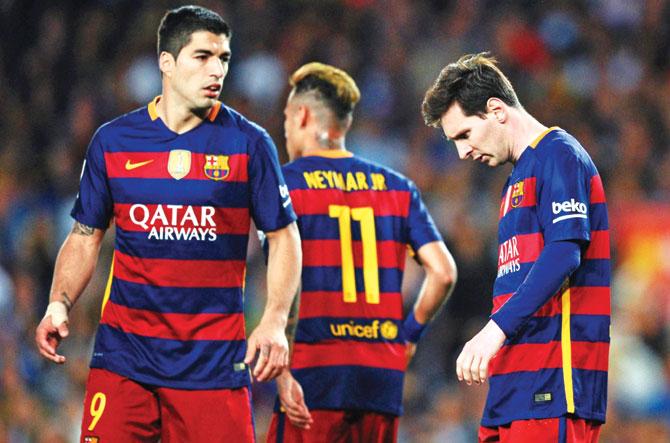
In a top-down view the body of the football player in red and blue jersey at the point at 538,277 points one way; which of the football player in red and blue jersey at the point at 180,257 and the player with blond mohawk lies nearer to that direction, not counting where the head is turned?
the football player in red and blue jersey

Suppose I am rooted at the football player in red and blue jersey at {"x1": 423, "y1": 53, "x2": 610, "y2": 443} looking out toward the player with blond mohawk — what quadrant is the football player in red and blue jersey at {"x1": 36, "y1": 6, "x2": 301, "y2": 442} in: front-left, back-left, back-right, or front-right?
front-left

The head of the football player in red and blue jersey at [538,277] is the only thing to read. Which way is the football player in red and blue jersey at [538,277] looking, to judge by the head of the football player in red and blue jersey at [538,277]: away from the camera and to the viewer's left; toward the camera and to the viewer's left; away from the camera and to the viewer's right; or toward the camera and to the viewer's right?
toward the camera and to the viewer's left

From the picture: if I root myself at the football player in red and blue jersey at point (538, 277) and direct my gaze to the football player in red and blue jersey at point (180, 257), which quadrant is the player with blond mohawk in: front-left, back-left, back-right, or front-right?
front-right

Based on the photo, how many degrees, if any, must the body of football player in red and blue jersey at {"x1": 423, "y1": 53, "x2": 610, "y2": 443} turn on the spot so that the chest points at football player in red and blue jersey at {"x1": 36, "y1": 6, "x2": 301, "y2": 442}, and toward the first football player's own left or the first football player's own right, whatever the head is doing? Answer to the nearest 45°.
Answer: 0° — they already face them

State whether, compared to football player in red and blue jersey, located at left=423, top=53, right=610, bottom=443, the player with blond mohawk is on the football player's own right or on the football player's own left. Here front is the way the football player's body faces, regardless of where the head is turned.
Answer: on the football player's own right

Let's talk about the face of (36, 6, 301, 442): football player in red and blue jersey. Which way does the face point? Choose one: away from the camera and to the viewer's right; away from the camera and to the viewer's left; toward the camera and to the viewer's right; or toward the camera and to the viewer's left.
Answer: toward the camera and to the viewer's right

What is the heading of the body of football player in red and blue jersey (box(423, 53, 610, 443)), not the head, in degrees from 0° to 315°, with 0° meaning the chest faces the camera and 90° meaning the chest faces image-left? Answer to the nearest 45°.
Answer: approximately 90°

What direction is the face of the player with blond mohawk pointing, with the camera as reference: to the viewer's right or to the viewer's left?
to the viewer's left
